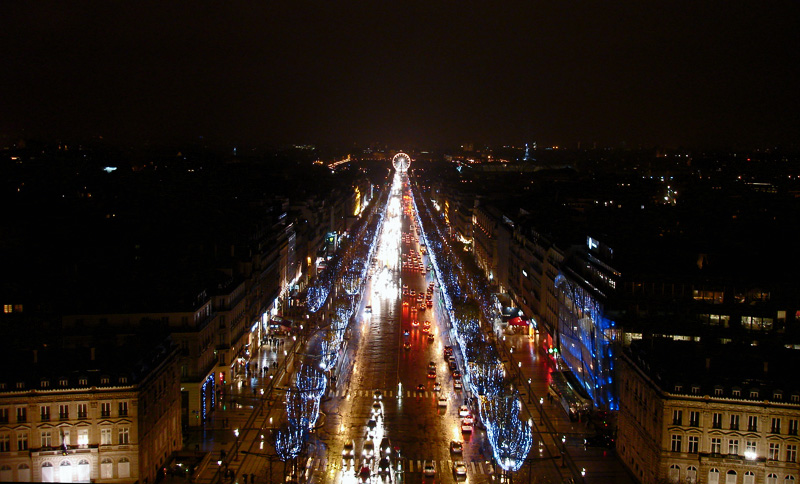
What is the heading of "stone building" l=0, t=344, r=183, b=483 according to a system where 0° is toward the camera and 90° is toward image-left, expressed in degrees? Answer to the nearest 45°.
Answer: approximately 0°

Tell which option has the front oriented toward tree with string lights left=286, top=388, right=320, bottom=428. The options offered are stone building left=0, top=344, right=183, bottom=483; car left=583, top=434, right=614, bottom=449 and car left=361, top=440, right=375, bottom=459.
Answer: car left=583, top=434, right=614, bottom=449

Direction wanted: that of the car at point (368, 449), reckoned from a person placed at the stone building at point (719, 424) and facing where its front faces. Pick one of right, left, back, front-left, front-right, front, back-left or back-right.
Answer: right

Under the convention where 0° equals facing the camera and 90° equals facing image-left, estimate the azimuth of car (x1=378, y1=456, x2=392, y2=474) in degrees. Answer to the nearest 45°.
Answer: approximately 0°

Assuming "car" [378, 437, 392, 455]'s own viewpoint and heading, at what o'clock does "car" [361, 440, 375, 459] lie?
"car" [361, 440, 375, 459] is roughly at 3 o'clock from "car" [378, 437, 392, 455].

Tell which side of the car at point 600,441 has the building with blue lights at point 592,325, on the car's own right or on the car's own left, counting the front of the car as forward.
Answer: on the car's own right

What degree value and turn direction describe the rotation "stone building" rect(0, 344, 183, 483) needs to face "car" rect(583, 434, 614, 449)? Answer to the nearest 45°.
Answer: approximately 90° to its left

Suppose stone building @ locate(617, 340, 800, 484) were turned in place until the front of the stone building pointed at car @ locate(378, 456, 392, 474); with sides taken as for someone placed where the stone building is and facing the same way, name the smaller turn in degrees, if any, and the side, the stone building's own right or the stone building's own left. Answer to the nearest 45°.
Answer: approximately 90° to the stone building's own right

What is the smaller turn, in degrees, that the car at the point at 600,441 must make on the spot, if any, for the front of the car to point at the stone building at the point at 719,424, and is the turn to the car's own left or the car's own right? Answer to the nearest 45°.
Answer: approximately 135° to the car's own left

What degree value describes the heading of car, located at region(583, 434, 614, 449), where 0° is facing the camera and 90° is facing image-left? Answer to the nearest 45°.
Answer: approximately 90°

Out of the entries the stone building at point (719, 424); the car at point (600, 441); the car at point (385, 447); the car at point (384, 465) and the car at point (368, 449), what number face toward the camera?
4

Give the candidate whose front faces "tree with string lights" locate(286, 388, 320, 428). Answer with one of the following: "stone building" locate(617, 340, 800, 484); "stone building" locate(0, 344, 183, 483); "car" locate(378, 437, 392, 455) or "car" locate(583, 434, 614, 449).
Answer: "car" locate(583, 434, 614, 449)

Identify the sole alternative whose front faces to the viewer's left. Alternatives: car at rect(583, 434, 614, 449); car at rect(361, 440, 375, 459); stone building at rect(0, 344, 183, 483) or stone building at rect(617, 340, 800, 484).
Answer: car at rect(583, 434, 614, 449)

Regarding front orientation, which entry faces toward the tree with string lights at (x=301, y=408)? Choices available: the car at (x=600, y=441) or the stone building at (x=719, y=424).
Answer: the car

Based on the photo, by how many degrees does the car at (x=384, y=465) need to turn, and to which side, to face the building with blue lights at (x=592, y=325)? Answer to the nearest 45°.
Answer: approximately 135° to its left

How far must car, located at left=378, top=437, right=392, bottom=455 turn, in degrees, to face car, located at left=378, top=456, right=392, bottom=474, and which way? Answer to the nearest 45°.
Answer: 0° — it already faces it

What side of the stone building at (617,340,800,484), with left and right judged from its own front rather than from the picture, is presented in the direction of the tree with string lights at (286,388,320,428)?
right

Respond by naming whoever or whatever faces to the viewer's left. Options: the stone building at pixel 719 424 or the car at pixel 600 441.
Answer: the car
